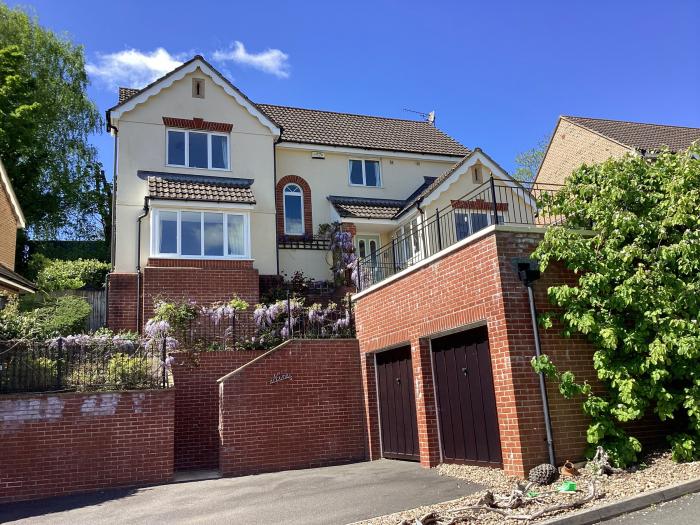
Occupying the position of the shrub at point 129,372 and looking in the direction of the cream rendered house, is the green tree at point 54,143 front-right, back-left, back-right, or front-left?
front-left

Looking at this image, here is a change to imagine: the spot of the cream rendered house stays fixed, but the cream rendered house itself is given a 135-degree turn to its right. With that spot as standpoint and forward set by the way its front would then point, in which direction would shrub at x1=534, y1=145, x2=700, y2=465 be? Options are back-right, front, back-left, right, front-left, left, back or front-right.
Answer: back

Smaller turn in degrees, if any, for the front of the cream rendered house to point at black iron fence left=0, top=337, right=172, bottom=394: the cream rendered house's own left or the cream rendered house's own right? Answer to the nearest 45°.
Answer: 0° — it already faces it

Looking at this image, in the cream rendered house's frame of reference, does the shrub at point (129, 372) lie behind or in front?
in front

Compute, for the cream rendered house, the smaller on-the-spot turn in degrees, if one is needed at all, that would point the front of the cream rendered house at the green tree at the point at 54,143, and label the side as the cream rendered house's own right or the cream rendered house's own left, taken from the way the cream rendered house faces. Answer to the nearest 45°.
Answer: approximately 135° to the cream rendered house's own right

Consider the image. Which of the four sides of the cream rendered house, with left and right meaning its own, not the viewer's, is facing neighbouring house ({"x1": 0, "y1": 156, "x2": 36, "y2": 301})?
right

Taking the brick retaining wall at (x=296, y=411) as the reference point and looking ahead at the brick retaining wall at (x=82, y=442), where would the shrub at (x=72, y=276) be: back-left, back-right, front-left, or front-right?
front-right

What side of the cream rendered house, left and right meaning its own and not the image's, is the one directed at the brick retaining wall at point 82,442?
front

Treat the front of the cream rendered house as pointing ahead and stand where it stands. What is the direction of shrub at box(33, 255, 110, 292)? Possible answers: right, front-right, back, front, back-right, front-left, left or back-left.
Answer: right

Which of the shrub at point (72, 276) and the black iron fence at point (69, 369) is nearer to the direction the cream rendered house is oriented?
the black iron fence

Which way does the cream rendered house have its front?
toward the camera

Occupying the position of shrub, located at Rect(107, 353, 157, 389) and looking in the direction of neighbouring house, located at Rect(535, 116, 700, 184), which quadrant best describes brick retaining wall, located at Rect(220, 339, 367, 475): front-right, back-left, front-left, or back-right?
front-right
